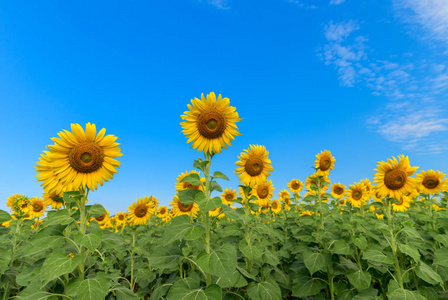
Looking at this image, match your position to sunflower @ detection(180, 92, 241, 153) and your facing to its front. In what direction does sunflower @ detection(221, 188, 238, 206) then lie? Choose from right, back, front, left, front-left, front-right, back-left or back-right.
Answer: back

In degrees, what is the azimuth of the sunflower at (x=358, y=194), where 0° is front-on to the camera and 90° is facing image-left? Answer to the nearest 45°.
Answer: approximately 0°

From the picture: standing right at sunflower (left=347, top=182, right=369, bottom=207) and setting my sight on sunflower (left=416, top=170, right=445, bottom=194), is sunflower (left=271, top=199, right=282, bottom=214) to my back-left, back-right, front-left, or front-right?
back-left

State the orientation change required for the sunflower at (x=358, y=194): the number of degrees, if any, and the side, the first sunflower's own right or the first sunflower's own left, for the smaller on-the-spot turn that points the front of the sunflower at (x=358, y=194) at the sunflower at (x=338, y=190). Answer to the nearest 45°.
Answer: approximately 135° to the first sunflower's own right

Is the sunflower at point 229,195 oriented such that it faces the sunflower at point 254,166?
yes

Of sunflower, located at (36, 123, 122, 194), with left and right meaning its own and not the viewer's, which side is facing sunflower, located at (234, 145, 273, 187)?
left

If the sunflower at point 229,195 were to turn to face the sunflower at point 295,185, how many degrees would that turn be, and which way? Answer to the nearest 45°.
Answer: approximately 135° to its left

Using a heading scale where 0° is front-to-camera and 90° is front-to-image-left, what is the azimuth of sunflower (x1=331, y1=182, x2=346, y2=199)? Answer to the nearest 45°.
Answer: approximately 0°

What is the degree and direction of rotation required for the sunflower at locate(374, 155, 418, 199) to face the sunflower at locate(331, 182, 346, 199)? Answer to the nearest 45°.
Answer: approximately 135° to its right

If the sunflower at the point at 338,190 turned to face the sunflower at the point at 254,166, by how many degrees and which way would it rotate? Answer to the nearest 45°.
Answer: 0° — it already faces it
